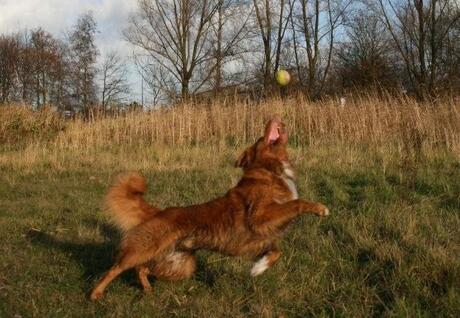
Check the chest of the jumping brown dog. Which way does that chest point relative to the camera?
to the viewer's right

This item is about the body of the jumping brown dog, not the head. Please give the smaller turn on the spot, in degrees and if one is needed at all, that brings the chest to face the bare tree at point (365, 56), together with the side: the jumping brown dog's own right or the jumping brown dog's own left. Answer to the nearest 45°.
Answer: approximately 90° to the jumping brown dog's own left

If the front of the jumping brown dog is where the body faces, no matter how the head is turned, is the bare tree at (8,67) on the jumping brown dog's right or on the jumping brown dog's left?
on the jumping brown dog's left

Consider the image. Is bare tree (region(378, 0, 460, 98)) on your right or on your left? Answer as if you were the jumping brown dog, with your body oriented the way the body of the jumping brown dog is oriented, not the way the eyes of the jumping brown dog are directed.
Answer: on your left
